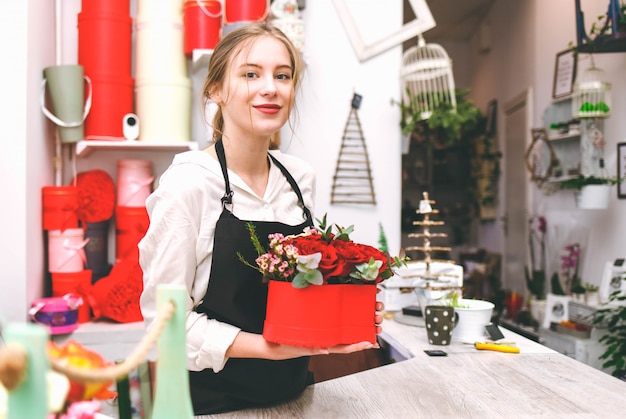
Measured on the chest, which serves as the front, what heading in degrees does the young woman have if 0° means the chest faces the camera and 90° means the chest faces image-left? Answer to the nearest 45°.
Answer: approximately 315°

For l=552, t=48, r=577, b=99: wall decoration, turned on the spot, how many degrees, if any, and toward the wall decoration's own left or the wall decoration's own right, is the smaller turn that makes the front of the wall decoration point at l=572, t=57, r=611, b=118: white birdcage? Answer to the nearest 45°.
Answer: approximately 45° to the wall decoration's own left

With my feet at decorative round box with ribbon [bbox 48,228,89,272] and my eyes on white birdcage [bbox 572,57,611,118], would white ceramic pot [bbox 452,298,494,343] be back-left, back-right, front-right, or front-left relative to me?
front-right

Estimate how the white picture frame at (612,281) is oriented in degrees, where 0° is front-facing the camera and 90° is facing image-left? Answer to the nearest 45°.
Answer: approximately 45°

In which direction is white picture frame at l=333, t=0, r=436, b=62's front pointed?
toward the camera

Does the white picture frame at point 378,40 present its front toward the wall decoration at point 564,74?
no

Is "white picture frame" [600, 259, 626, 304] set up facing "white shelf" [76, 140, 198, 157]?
yes

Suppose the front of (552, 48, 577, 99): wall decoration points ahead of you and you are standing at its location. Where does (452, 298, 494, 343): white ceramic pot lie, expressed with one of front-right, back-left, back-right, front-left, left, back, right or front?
front-left

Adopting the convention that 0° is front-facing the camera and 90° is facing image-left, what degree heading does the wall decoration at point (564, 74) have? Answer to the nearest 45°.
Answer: approximately 45°

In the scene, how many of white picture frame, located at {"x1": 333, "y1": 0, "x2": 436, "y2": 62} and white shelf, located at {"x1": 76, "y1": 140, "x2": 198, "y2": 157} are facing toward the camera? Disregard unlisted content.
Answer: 2

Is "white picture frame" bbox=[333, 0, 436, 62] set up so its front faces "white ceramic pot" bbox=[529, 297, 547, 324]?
no

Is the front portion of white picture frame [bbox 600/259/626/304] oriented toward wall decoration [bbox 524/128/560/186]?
no

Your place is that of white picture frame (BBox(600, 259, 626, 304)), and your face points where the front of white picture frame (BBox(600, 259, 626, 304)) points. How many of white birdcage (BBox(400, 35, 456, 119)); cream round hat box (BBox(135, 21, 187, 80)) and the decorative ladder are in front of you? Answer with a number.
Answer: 3

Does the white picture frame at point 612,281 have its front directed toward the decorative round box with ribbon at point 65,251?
yes

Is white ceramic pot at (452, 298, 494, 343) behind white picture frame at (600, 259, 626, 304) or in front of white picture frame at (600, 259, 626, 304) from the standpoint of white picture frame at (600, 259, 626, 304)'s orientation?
in front

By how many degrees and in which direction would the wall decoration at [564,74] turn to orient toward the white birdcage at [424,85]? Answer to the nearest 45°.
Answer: approximately 45° to its left

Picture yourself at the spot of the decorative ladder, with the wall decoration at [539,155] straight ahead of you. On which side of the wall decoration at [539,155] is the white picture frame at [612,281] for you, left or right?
right

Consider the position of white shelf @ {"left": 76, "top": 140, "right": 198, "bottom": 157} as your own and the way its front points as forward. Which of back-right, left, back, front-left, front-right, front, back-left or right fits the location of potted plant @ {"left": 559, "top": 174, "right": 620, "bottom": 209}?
left
